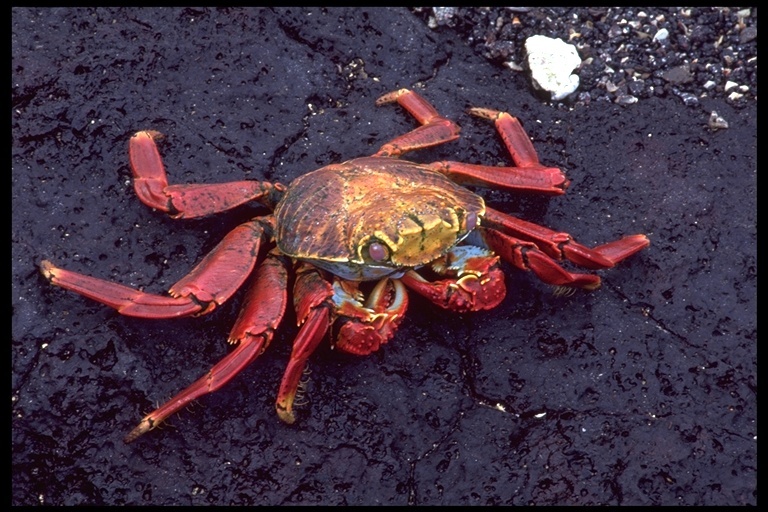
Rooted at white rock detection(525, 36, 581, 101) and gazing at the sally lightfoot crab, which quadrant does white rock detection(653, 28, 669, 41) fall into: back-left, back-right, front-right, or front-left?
back-left

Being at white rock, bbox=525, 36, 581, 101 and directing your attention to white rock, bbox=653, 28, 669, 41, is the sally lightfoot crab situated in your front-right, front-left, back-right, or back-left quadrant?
back-right

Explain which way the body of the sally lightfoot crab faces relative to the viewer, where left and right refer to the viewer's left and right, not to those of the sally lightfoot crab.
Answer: facing the viewer and to the right of the viewer

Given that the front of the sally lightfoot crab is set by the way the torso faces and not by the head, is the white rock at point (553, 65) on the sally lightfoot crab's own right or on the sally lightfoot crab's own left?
on the sally lightfoot crab's own left

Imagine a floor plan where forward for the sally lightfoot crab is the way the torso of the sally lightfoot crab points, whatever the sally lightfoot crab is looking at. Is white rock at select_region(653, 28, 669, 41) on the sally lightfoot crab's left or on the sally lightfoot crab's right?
on the sally lightfoot crab's left
